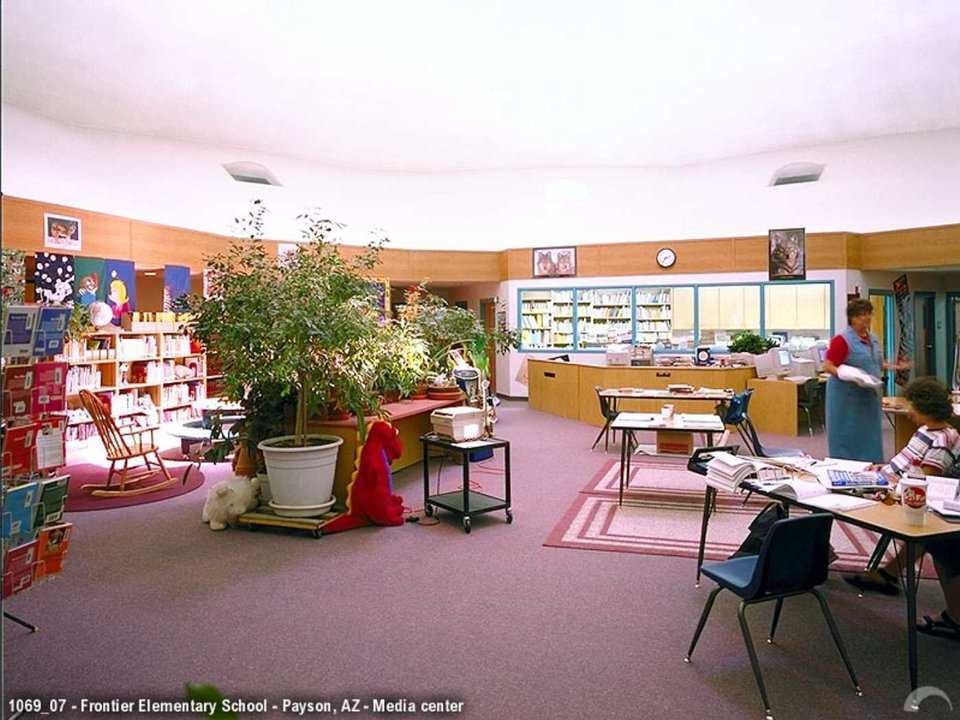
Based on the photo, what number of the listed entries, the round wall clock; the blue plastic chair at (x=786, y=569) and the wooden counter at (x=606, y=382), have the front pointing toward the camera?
2

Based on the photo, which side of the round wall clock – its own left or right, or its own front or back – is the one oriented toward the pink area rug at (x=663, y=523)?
front

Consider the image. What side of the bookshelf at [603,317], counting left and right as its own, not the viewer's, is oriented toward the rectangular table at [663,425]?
front

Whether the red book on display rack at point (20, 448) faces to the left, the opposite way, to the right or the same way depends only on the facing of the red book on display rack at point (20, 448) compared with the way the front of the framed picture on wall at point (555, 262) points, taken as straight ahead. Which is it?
to the left

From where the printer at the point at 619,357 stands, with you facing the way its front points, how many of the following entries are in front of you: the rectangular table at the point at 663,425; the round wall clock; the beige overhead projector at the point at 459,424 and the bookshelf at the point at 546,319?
2

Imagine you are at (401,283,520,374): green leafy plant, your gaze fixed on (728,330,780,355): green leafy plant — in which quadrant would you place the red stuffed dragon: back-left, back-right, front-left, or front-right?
back-right

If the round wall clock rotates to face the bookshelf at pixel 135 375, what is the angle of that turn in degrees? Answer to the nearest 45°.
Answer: approximately 45° to its right

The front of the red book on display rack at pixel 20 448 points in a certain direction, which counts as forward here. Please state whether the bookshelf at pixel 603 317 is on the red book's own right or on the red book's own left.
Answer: on the red book's own left

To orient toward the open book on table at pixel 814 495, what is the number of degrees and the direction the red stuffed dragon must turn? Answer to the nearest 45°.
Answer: approximately 45° to its right

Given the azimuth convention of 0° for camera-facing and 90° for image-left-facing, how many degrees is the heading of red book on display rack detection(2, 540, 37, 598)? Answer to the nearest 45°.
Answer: approximately 315°

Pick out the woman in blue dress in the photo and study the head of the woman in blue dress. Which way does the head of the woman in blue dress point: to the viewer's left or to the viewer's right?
to the viewer's right

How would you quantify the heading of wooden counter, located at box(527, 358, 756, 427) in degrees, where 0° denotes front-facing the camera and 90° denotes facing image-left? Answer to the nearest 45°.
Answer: approximately 0°

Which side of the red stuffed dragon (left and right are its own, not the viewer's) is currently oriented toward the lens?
right

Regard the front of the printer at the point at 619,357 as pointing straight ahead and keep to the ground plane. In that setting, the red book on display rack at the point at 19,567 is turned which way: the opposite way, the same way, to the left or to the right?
to the left

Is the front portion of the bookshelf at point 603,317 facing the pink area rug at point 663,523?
yes

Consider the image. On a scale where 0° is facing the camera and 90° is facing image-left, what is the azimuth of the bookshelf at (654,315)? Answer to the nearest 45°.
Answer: approximately 0°

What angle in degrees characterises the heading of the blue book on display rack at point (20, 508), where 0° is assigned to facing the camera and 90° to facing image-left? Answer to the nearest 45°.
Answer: approximately 315°

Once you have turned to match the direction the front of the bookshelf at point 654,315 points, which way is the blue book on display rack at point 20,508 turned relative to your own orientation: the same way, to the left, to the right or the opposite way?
to the left
